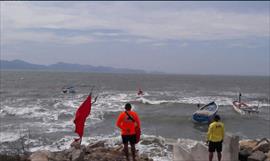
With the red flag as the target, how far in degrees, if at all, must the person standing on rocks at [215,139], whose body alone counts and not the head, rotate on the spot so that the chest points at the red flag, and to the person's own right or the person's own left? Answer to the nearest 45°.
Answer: approximately 90° to the person's own left

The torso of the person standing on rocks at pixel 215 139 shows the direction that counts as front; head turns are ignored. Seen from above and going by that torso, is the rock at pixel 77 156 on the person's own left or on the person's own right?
on the person's own left

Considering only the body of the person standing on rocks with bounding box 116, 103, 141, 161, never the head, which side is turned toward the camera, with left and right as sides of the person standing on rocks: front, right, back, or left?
back

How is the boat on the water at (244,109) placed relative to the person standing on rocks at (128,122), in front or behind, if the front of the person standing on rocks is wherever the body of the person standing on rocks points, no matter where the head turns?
in front

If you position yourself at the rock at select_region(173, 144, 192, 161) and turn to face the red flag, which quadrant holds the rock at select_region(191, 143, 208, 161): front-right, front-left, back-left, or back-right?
back-right

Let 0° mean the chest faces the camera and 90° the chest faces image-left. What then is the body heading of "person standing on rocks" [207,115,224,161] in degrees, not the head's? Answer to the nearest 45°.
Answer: approximately 180°

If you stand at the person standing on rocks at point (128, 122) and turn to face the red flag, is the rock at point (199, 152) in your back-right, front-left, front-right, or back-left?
back-right

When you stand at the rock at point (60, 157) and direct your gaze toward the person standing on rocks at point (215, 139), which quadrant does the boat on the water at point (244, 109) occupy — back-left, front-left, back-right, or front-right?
front-left

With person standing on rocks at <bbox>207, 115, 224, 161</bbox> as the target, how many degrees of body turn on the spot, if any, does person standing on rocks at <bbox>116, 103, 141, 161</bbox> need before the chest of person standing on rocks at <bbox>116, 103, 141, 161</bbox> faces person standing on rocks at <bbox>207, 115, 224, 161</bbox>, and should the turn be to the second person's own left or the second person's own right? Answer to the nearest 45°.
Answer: approximately 90° to the second person's own right

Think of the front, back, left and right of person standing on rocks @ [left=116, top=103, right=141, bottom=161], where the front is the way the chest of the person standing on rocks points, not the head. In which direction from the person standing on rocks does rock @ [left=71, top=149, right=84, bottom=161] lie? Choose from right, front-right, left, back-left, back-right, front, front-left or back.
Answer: front-left

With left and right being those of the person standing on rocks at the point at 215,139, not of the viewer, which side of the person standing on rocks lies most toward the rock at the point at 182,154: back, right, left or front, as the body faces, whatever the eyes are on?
left

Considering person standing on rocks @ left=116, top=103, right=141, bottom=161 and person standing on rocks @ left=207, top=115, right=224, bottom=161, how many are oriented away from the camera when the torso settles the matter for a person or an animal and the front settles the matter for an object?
2

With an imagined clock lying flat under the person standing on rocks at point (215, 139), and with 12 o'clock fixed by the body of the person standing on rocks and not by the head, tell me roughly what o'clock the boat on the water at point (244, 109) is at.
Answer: The boat on the water is roughly at 12 o'clock from the person standing on rocks.

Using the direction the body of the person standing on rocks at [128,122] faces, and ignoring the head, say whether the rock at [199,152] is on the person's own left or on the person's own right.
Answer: on the person's own right
